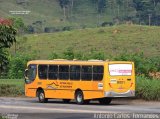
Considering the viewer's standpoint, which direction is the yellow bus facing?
facing away from the viewer and to the left of the viewer

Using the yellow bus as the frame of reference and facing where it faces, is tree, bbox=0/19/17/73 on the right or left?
on its left
